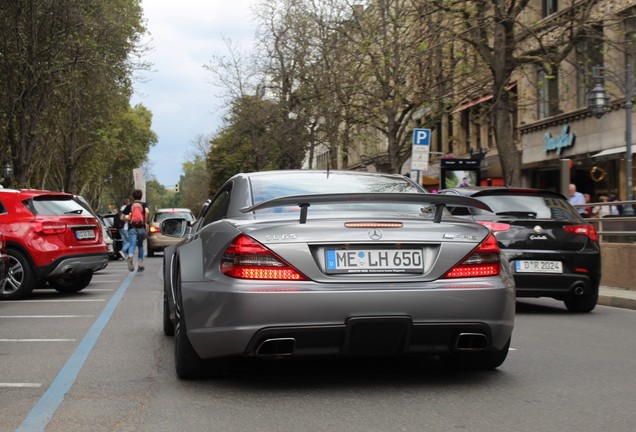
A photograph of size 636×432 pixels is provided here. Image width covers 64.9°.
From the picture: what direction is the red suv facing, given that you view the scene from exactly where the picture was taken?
facing away from the viewer and to the left of the viewer

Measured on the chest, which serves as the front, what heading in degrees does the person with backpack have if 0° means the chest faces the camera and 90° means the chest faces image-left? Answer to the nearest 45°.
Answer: approximately 180°

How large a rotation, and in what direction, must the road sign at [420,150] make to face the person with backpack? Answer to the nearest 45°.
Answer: approximately 90° to its right

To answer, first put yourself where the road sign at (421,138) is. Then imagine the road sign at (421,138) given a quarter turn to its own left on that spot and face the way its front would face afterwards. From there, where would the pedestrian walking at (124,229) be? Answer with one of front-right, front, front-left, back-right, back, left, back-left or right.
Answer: back

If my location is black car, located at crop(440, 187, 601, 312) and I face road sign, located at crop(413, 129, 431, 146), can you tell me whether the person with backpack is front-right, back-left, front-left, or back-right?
front-left

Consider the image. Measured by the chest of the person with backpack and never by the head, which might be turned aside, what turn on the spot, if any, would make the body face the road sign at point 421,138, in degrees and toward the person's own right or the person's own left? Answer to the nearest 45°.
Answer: approximately 90° to the person's own right

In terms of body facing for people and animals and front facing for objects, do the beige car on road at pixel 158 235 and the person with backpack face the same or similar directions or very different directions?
same or similar directions

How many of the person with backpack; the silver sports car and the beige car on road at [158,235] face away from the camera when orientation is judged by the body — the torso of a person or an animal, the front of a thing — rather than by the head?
3

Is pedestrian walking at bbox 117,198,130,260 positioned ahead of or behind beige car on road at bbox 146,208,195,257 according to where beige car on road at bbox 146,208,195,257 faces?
behind

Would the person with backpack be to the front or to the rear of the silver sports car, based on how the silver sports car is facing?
to the front

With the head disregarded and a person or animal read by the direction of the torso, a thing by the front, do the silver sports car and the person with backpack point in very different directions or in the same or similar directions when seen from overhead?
same or similar directions

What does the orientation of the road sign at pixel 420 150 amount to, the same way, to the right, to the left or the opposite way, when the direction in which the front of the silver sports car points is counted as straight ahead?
the opposite way

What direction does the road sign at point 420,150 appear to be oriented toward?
toward the camera

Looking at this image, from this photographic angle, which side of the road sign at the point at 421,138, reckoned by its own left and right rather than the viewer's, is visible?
front
